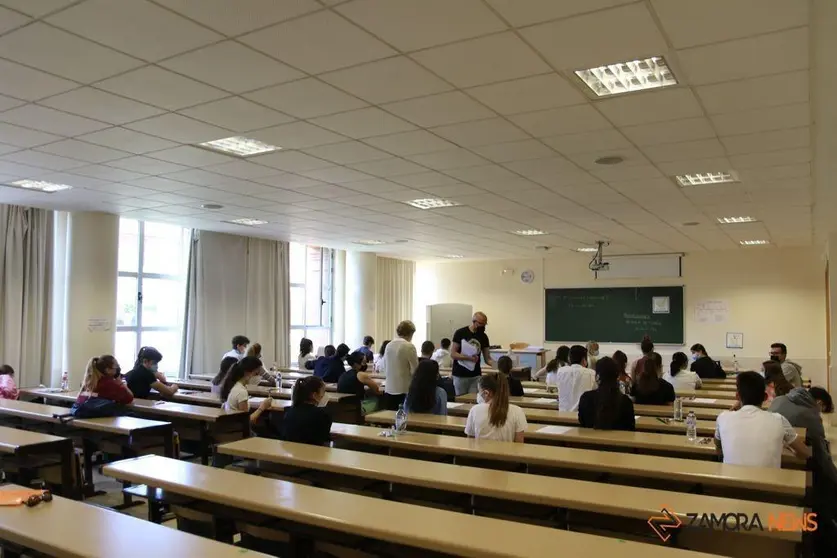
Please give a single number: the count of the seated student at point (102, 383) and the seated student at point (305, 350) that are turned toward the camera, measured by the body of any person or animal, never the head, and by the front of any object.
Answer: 0

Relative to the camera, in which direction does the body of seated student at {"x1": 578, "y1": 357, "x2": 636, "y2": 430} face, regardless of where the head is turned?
away from the camera

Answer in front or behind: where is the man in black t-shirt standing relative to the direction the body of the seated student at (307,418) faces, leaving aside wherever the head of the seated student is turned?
in front

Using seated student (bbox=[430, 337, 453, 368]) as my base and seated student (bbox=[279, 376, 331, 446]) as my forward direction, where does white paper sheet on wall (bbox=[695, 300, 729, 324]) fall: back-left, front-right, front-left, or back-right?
back-left

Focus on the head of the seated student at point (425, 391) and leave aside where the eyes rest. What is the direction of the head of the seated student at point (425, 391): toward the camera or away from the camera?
away from the camera

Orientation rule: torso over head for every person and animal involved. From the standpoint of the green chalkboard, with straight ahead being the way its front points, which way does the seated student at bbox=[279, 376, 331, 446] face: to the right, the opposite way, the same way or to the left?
the opposite way

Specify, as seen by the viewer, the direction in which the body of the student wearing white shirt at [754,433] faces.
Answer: away from the camera

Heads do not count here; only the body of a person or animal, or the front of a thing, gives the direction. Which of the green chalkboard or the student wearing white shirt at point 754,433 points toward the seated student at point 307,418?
the green chalkboard

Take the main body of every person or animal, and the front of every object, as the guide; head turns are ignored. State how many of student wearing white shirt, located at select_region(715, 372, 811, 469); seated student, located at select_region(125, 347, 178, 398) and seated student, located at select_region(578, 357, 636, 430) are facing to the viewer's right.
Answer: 1

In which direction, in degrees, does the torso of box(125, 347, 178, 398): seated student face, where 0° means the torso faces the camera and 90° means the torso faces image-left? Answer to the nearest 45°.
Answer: approximately 270°

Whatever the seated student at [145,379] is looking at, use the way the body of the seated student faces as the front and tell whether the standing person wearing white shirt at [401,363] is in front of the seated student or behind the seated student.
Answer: in front

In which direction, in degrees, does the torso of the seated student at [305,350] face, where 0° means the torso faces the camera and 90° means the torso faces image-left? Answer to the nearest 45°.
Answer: approximately 225°

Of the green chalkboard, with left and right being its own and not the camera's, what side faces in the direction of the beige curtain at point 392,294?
right

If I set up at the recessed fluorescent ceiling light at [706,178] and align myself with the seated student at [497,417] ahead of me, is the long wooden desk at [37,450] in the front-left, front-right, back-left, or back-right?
front-right

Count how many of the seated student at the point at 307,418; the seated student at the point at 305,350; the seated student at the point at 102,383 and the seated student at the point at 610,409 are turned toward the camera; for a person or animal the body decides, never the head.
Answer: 0

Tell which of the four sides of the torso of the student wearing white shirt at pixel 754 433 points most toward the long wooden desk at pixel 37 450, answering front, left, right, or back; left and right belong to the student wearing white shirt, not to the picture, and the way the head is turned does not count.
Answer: left

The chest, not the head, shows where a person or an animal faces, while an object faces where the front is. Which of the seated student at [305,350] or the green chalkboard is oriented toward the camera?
the green chalkboard

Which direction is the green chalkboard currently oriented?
toward the camera

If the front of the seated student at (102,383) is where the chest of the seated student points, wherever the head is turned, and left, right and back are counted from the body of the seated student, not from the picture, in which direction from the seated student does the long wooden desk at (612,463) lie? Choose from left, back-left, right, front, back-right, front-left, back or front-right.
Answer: right
